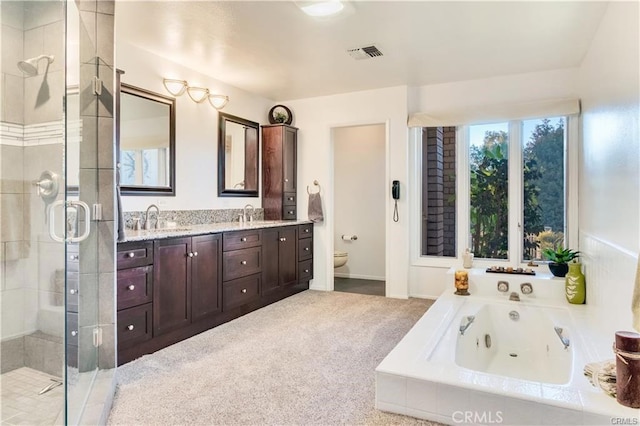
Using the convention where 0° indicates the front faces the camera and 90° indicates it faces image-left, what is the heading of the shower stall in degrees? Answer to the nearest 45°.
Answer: approximately 315°

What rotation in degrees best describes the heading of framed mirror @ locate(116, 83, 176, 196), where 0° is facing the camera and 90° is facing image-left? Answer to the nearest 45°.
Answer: approximately 315°

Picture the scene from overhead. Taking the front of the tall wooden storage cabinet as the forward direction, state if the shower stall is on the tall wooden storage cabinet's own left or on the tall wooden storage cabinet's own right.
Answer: on the tall wooden storage cabinet's own right

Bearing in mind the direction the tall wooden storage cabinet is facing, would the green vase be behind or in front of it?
in front

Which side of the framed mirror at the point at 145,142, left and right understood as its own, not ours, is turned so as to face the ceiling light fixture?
front

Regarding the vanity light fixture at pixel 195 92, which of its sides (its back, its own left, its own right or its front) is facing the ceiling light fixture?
front

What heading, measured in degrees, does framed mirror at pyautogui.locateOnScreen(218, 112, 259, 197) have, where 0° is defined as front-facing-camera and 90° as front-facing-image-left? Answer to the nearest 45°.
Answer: approximately 315°
